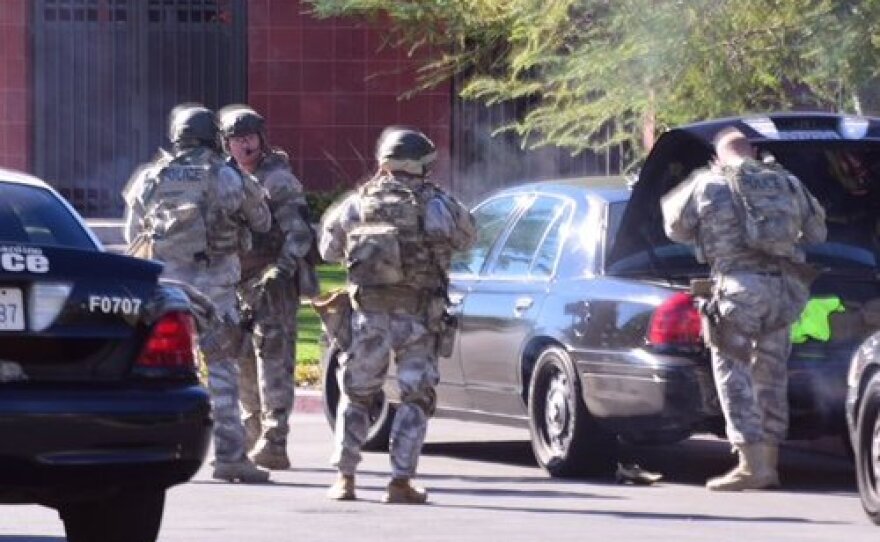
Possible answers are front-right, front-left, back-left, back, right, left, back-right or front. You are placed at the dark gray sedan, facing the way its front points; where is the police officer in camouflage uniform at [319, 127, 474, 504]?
left

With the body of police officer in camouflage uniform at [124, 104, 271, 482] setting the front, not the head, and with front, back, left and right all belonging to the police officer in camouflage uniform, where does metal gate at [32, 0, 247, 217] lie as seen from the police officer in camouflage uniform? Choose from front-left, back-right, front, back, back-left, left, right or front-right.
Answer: front-left

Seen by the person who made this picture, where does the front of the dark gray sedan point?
facing away from the viewer and to the left of the viewer

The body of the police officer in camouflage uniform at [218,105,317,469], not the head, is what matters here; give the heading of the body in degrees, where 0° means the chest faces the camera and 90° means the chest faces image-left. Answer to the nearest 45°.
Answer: approximately 45°

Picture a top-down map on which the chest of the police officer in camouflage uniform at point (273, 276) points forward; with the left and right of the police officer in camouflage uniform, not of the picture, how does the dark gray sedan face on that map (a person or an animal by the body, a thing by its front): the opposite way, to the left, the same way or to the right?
to the right

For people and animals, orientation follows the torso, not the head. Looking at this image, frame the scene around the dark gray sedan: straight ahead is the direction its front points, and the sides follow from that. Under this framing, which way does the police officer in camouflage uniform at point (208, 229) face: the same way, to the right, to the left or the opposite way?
to the right

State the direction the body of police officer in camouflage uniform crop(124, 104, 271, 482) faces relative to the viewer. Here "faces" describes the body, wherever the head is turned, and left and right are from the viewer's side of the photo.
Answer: facing away from the viewer and to the right of the viewer

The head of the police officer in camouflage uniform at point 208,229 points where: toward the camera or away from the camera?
away from the camera
